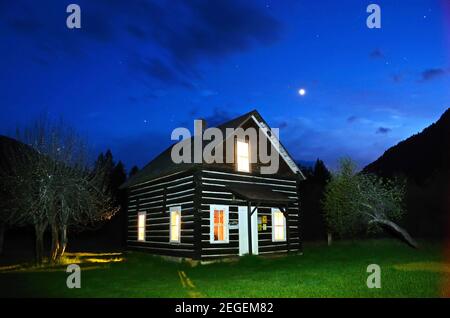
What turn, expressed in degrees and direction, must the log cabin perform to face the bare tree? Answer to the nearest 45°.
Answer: approximately 135° to its right

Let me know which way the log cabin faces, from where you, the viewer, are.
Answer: facing the viewer and to the right of the viewer
